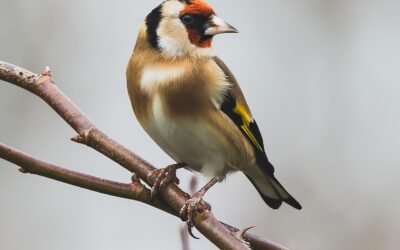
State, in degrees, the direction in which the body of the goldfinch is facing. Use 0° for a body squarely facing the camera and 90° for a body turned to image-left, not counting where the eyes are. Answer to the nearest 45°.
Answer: approximately 45°
